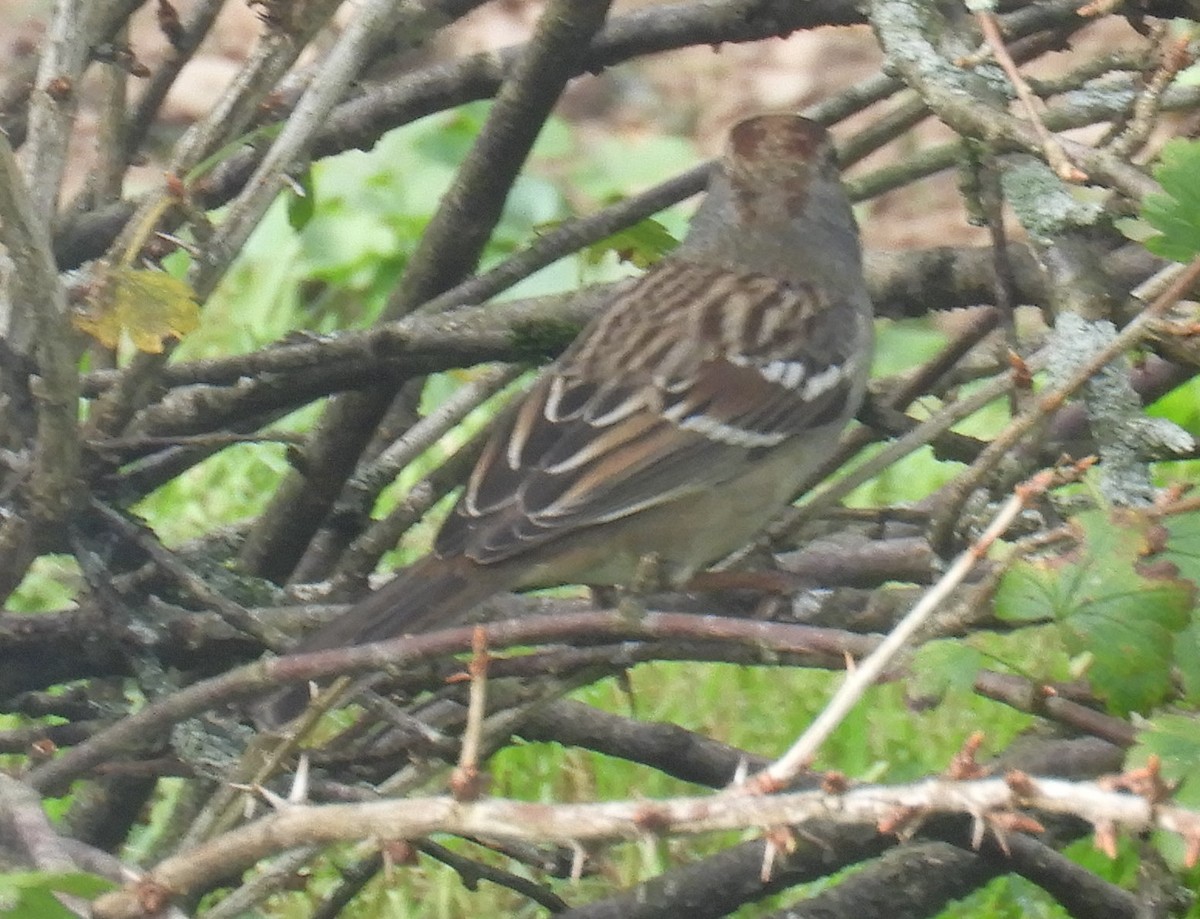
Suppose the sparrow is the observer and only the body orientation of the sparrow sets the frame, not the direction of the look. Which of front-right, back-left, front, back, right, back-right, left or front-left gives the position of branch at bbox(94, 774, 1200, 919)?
back-right

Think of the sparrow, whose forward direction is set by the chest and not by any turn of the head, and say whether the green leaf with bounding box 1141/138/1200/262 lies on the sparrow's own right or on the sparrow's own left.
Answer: on the sparrow's own right

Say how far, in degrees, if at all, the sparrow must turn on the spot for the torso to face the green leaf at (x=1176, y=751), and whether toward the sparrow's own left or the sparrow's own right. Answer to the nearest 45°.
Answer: approximately 135° to the sparrow's own right

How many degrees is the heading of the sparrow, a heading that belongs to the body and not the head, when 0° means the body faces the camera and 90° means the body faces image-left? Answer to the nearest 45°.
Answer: approximately 225°

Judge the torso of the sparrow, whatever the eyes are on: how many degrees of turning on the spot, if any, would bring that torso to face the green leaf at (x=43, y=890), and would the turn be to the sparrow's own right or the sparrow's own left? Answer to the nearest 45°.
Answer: approximately 180°

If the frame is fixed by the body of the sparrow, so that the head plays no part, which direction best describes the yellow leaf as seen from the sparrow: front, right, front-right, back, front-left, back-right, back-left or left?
back
